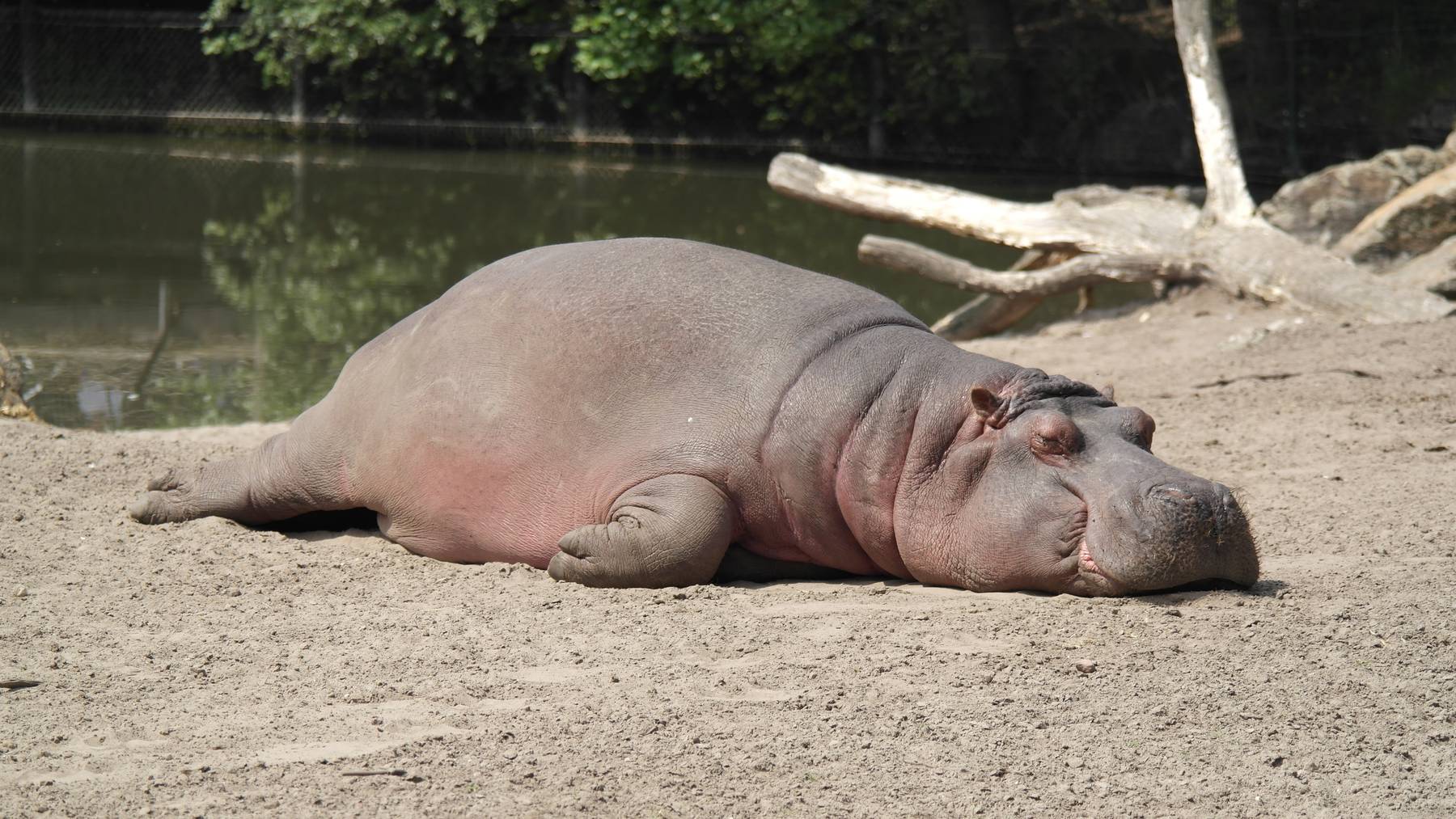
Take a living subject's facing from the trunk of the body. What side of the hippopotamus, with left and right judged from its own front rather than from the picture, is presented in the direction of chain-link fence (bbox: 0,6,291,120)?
left

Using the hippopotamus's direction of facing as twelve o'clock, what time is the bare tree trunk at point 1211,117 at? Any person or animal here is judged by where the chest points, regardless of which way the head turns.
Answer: The bare tree trunk is roughly at 10 o'clock from the hippopotamus.

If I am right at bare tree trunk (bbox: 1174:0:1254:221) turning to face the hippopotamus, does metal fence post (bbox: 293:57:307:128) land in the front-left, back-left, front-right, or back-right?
back-right

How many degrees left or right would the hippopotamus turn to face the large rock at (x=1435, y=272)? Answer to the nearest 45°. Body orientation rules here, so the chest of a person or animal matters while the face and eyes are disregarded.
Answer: approximately 45° to its left

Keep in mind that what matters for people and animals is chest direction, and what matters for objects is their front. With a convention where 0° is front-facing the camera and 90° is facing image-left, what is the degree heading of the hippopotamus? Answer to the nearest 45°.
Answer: approximately 270°

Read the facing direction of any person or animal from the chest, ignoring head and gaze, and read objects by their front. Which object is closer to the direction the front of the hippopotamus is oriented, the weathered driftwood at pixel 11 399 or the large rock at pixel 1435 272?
the large rock

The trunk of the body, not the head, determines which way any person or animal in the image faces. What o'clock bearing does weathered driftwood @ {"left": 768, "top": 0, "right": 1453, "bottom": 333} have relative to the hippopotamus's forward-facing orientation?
The weathered driftwood is roughly at 10 o'clock from the hippopotamus.

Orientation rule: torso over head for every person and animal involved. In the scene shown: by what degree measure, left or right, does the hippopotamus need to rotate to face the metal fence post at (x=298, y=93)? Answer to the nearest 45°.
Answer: approximately 90° to its left

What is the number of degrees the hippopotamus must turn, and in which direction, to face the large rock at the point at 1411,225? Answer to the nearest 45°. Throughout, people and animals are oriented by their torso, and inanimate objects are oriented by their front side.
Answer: approximately 45° to its left

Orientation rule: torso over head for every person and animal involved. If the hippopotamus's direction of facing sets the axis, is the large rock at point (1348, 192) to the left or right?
on its left

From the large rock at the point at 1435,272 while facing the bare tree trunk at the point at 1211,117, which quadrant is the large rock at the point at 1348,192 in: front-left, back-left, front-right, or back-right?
front-right
